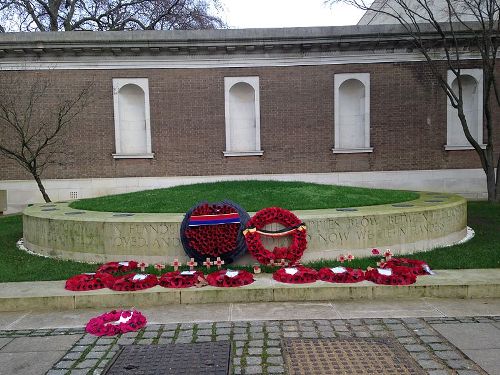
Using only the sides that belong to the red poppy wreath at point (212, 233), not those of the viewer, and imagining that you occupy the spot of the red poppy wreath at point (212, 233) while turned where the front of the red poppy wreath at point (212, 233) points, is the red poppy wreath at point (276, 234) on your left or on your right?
on your left

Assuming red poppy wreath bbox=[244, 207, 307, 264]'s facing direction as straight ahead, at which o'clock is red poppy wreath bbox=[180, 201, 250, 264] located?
red poppy wreath bbox=[180, 201, 250, 264] is roughly at 3 o'clock from red poppy wreath bbox=[244, 207, 307, 264].

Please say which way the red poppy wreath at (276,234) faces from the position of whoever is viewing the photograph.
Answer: facing the viewer

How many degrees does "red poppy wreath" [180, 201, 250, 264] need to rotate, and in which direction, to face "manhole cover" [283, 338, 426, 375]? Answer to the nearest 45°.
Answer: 0° — it already faces it

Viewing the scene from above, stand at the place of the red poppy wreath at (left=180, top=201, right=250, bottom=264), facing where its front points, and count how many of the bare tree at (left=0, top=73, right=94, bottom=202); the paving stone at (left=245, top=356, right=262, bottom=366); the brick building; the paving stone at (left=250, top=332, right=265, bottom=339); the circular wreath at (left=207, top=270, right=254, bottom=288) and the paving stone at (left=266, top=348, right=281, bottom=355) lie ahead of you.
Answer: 4

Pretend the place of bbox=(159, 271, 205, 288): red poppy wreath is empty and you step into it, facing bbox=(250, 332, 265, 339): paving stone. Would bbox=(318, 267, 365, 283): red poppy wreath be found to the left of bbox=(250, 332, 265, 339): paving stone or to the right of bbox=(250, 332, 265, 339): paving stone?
left

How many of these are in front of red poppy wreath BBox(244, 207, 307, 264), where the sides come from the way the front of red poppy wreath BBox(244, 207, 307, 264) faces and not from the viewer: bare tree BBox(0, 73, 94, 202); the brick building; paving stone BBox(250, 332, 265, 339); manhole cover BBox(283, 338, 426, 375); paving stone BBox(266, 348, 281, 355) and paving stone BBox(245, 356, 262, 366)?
4

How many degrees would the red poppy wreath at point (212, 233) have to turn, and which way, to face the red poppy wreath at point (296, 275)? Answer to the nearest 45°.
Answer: approximately 45° to its left

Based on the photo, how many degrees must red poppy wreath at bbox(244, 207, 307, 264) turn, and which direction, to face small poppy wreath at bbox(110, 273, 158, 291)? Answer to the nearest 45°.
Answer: approximately 45° to its right

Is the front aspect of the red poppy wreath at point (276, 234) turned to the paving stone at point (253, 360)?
yes

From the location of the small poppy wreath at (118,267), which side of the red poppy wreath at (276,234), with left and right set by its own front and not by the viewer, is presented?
right

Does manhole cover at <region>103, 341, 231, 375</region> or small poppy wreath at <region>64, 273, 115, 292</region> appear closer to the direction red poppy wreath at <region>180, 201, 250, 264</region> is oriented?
the manhole cover

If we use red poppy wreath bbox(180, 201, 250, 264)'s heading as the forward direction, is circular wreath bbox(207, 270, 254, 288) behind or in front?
in front

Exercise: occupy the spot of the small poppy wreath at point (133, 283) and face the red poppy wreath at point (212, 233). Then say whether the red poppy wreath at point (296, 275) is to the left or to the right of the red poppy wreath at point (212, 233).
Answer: right

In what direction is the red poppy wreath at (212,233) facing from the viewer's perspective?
toward the camera

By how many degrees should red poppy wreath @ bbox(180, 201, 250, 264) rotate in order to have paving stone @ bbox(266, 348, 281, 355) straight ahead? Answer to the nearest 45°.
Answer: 0° — it already faces it

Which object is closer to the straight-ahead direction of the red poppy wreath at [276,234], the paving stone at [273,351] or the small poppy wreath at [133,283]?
the paving stone

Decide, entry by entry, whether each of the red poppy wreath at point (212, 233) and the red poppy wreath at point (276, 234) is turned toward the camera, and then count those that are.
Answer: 2
